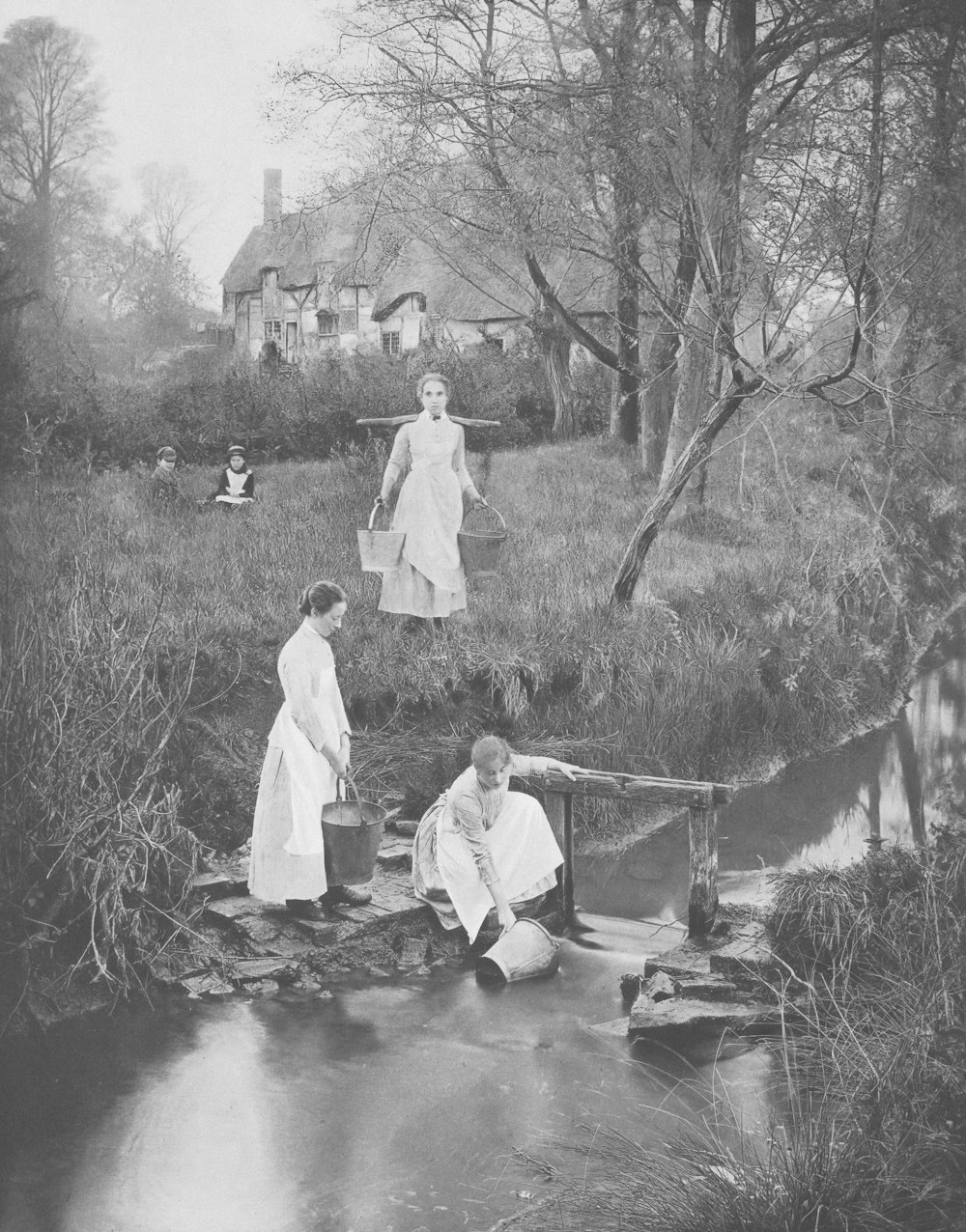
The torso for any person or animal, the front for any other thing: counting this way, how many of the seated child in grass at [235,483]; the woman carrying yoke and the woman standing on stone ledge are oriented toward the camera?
2

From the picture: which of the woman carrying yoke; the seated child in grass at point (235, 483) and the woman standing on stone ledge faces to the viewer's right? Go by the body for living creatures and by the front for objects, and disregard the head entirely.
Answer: the woman standing on stone ledge

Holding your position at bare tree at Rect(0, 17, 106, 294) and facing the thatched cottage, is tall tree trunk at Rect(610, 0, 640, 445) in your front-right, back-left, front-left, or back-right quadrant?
front-right

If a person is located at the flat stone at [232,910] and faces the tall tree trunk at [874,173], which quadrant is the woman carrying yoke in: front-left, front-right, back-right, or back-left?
front-left

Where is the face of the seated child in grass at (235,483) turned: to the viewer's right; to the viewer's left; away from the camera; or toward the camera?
toward the camera

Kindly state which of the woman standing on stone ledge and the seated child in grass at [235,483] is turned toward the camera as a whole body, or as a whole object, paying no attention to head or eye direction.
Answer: the seated child in grass

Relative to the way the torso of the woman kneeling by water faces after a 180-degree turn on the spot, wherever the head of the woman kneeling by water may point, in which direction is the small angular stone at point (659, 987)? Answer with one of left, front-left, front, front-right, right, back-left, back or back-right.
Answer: back

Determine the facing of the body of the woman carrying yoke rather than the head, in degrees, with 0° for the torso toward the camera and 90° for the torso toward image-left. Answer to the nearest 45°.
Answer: approximately 0°

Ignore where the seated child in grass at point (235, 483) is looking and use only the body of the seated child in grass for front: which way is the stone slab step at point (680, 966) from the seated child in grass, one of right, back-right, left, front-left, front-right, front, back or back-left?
front-left

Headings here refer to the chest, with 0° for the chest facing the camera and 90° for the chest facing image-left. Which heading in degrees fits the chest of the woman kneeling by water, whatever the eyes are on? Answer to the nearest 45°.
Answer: approximately 315°

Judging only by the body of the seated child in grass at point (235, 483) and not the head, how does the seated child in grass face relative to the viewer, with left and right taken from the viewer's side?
facing the viewer

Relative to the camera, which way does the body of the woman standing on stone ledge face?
to the viewer's right

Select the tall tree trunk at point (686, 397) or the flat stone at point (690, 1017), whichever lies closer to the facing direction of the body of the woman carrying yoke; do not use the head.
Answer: the flat stone
